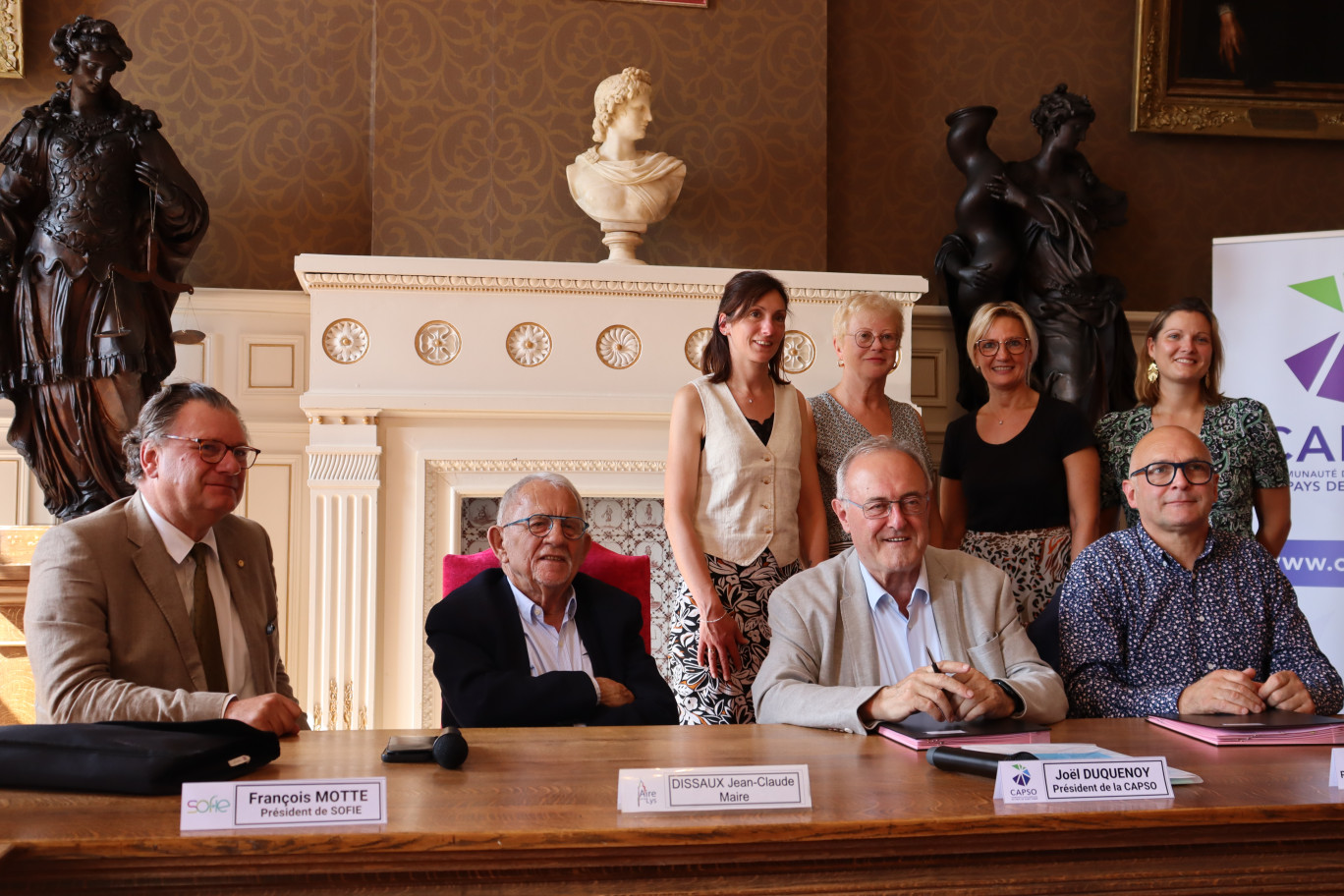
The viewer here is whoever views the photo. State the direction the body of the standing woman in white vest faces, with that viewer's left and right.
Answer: facing the viewer and to the right of the viewer

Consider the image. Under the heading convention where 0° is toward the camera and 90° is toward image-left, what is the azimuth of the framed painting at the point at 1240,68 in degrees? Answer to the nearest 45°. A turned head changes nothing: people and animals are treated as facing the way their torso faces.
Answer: approximately 0°

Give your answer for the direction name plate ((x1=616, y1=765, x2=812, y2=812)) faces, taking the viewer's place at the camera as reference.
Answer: facing the viewer

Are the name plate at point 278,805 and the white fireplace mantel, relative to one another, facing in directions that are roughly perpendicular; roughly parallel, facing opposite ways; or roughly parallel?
roughly parallel

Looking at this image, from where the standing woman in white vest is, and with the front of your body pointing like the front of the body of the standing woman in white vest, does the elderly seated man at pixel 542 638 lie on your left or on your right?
on your right

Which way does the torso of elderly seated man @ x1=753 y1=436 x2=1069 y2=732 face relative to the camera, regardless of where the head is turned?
toward the camera

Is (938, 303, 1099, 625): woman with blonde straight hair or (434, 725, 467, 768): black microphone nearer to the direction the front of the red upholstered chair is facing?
the black microphone

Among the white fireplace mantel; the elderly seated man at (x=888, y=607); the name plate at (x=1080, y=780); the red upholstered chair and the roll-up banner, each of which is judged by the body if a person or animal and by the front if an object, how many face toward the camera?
5

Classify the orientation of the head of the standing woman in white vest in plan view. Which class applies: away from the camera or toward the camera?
toward the camera

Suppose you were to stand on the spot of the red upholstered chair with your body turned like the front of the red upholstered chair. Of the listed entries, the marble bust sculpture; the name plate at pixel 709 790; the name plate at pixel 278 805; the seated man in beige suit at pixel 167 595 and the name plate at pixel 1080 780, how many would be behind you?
1

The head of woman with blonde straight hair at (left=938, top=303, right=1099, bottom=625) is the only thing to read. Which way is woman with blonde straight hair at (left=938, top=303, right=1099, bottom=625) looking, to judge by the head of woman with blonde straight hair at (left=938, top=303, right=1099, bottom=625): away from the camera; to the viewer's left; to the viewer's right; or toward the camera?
toward the camera

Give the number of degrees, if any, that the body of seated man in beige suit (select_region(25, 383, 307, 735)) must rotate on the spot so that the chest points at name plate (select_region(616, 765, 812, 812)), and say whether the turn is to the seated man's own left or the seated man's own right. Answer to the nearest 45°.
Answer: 0° — they already face it
